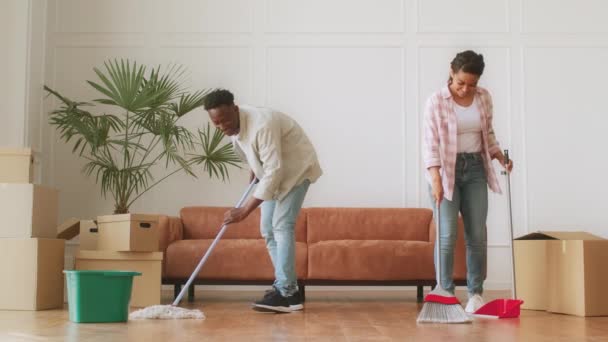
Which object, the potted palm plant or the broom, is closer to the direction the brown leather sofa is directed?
the broom

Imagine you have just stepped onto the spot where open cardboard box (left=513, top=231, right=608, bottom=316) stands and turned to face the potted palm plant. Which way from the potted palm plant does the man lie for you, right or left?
left

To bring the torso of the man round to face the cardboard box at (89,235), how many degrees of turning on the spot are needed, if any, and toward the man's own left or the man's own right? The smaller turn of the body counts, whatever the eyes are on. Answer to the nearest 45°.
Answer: approximately 45° to the man's own right

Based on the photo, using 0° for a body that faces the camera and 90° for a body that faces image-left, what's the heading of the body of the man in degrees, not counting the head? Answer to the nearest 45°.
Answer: approximately 90°

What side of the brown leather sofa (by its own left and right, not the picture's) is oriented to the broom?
front

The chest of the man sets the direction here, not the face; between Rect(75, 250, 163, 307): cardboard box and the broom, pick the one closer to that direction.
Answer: the cardboard box

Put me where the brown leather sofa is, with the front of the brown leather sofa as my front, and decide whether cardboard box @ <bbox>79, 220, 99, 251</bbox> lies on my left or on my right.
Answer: on my right

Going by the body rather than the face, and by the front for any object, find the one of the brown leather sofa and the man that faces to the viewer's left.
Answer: the man

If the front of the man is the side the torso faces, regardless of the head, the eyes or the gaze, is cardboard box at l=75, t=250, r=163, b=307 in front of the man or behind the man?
in front

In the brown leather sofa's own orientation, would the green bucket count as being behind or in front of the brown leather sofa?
in front

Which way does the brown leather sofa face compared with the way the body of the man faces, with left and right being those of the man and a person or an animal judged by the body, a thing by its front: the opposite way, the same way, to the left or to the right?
to the left

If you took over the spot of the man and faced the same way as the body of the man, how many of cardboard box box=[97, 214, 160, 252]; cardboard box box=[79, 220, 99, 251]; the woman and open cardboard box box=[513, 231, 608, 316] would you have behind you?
2

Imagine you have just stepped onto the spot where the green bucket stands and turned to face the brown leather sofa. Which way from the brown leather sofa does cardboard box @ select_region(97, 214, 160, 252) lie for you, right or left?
left

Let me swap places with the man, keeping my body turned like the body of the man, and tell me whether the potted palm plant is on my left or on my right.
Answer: on my right

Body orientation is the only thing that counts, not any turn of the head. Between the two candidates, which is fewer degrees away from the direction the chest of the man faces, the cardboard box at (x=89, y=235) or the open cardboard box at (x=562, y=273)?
the cardboard box
